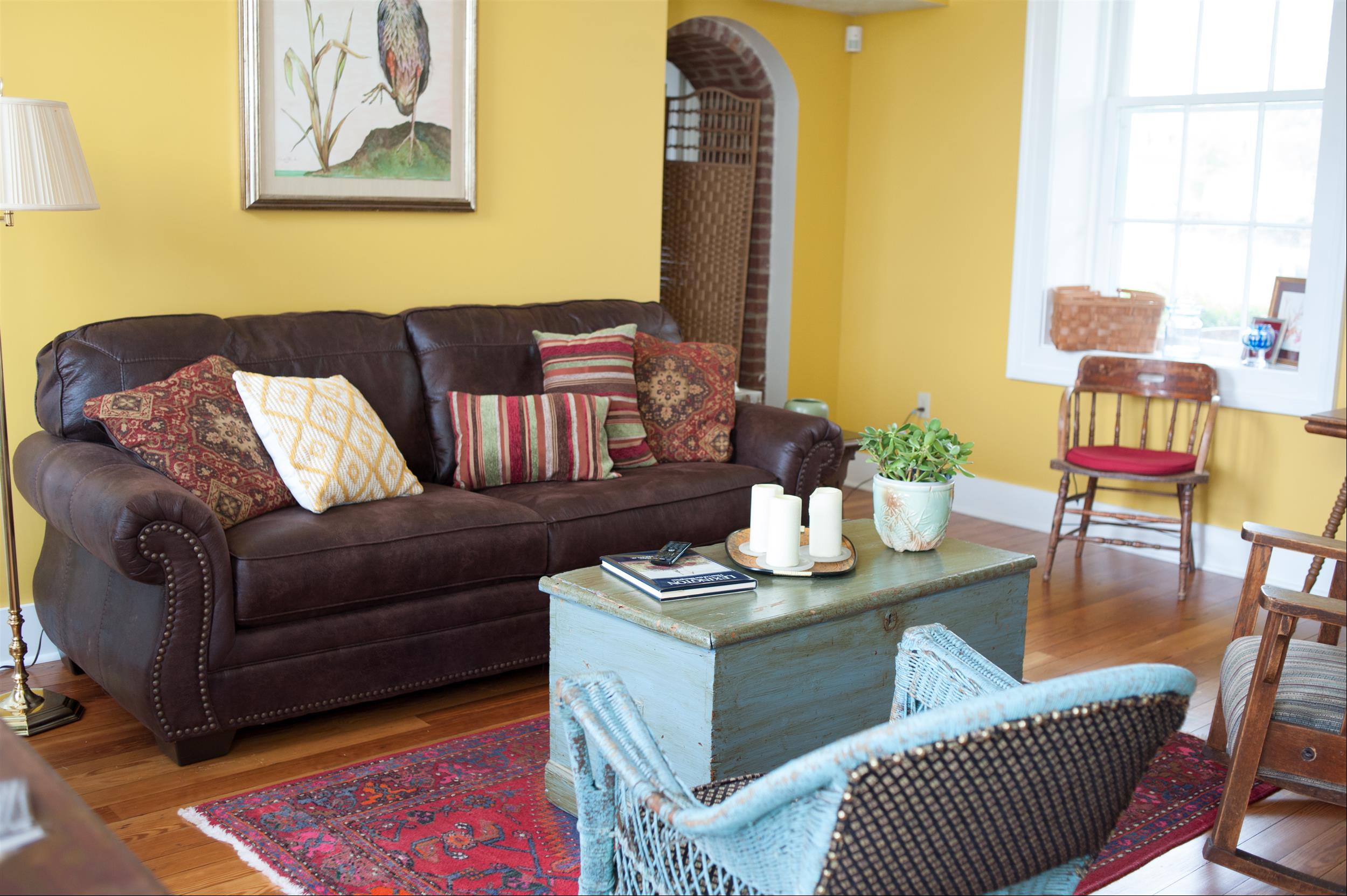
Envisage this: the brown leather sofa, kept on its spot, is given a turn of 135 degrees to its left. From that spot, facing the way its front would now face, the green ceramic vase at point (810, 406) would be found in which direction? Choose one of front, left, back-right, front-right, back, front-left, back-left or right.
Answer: front-right

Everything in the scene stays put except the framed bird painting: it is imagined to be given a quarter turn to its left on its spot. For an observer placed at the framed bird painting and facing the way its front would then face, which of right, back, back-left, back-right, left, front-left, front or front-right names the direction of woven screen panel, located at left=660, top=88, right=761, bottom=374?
front-left

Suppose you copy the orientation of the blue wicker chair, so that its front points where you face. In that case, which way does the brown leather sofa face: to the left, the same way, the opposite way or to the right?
the opposite way

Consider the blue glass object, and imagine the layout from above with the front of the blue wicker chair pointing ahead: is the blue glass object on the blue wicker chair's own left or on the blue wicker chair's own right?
on the blue wicker chair's own right

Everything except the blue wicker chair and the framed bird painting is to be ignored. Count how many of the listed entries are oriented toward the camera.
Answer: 1

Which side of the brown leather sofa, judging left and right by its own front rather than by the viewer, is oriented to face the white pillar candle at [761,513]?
front

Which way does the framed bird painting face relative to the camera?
toward the camera

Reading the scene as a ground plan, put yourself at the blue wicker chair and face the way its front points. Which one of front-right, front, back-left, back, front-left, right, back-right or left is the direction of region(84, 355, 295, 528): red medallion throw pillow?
front

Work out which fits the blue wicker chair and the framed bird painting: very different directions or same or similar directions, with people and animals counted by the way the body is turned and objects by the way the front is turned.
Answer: very different directions

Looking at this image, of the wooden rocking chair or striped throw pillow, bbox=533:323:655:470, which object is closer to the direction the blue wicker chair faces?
the striped throw pillow

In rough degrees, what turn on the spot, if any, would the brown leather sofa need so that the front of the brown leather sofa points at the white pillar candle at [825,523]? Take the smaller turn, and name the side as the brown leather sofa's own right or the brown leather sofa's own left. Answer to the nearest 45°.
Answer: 0° — it already faces it

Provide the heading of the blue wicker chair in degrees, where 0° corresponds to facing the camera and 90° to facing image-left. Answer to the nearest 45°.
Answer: approximately 135°

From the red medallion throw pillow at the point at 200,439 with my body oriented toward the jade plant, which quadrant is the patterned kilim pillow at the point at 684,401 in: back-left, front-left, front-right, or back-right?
front-left

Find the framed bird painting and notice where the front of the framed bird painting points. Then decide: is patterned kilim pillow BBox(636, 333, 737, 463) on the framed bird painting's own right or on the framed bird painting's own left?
on the framed bird painting's own left

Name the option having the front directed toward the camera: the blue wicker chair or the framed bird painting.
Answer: the framed bird painting
